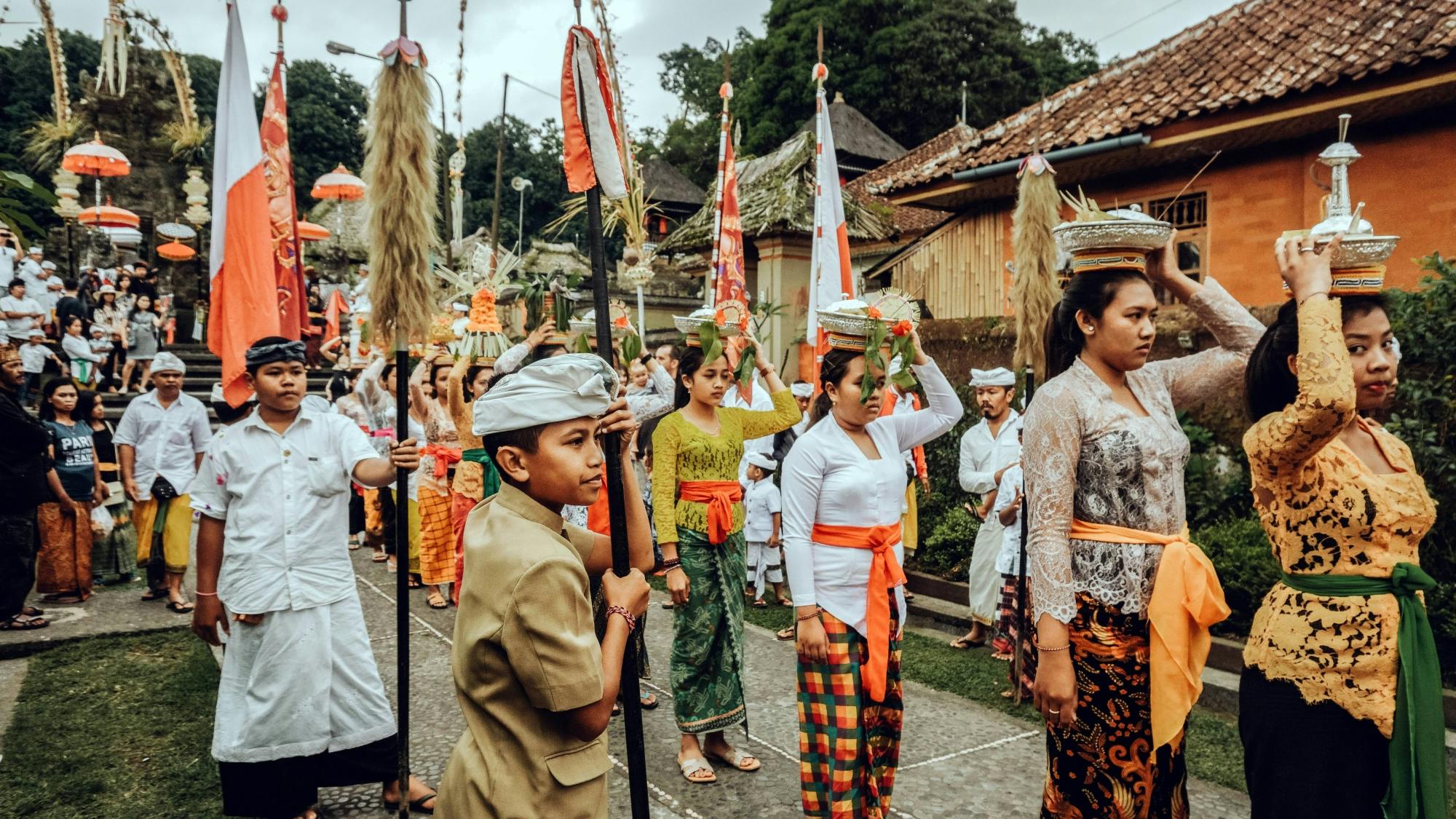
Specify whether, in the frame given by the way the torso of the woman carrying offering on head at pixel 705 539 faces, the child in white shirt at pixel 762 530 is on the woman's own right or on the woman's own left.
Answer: on the woman's own left

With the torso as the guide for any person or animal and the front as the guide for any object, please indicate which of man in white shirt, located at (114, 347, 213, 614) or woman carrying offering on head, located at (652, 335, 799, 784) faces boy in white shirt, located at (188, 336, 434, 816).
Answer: the man in white shirt

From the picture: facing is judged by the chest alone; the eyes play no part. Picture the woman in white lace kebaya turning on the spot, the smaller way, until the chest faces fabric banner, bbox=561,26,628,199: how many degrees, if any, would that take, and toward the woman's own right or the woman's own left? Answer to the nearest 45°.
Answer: approximately 90° to the woman's own right

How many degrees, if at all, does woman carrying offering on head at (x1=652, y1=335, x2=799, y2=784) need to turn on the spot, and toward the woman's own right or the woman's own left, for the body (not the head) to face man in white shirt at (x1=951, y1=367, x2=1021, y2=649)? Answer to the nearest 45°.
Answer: approximately 90° to the woman's own left

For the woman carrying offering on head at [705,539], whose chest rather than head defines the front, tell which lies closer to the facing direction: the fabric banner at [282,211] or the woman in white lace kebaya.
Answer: the woman in white lace kebaya

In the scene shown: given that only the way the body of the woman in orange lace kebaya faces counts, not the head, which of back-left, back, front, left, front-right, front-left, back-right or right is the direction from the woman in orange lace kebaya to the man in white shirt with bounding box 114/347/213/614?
back-right

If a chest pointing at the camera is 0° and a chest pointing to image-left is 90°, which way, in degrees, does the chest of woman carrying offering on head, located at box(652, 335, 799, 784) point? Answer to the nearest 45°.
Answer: approximately 315°

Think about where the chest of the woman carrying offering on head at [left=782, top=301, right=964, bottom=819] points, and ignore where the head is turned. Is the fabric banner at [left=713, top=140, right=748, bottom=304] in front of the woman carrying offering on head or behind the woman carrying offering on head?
behind

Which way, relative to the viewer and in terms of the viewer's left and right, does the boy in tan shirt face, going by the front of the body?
facing to the right of the viewer

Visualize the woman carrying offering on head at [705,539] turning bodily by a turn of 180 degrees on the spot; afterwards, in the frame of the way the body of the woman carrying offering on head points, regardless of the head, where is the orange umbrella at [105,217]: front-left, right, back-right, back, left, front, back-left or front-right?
front
